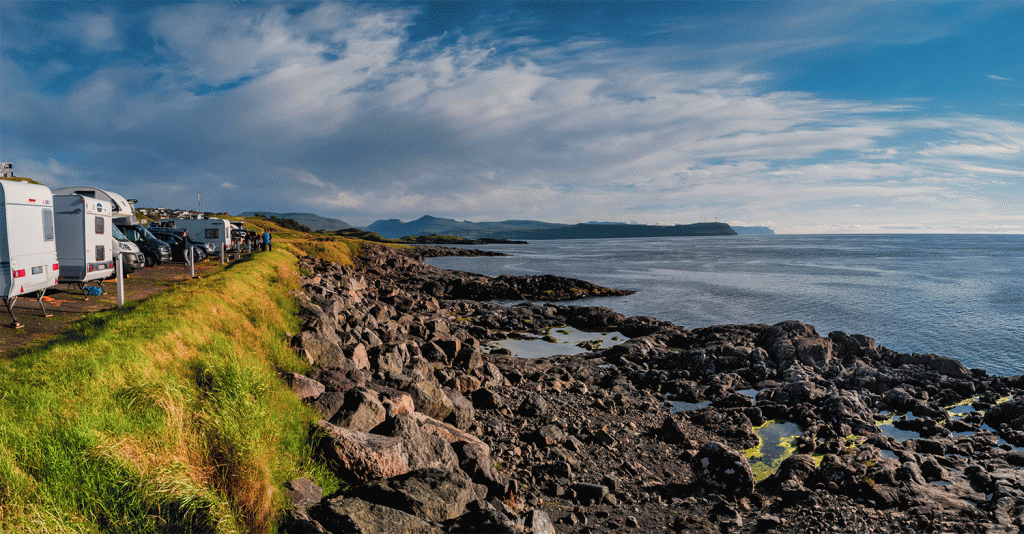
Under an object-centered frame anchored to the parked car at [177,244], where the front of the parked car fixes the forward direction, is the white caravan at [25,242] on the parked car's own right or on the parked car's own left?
on the parked car's own right

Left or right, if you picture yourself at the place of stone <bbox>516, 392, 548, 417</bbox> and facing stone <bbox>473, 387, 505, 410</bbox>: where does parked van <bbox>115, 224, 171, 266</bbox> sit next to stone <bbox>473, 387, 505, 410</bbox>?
right

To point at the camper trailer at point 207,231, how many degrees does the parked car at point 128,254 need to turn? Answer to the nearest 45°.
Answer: approximately 135° to its left

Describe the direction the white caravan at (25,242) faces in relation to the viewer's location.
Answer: facing away from the viewer and to the left of the viewer

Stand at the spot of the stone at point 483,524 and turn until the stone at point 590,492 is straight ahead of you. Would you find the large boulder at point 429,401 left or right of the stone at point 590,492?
left

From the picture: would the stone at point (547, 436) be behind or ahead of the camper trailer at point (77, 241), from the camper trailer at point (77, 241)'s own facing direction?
behind

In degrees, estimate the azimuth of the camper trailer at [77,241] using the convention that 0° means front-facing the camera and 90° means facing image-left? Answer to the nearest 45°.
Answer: approximately 135°
